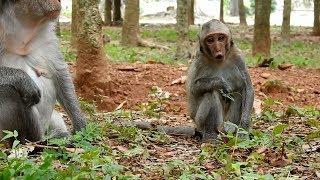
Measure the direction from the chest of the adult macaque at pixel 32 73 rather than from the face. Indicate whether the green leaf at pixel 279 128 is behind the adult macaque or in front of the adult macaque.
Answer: in front

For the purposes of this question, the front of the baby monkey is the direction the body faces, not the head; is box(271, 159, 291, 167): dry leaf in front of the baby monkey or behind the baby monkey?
in front

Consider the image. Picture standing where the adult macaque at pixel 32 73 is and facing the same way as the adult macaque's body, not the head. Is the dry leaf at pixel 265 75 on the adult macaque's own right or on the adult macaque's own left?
on the adult macaque's own left

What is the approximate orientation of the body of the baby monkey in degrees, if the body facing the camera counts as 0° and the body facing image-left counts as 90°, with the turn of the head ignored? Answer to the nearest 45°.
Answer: approximately 0°

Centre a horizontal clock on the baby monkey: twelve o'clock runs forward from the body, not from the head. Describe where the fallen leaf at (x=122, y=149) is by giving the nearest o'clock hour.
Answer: The fallen leaf is roughly at 1 o'clock from the baby monkey.

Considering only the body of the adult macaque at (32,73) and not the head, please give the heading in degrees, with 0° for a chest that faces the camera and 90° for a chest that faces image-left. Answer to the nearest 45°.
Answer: approximately 315°

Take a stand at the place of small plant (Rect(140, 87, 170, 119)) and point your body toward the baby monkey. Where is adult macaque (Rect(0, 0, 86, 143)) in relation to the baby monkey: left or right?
right

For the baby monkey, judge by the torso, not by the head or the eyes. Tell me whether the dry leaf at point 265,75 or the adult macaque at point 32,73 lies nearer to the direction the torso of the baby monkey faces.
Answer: the adult macaque

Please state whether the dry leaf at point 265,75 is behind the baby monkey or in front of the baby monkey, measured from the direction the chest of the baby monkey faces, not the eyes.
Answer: behind
